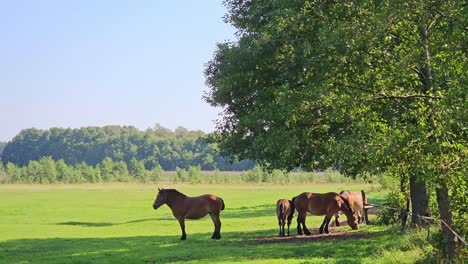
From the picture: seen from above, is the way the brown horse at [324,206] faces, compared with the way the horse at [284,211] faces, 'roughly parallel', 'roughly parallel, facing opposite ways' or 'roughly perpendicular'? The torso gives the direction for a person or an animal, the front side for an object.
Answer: roughly perpendicular

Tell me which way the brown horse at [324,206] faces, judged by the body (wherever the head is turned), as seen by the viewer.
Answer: to the viewer's right

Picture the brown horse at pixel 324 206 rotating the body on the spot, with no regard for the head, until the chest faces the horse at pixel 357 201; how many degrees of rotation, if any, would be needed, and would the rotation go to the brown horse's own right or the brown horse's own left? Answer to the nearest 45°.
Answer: approximately 45° to the brown horse's own left

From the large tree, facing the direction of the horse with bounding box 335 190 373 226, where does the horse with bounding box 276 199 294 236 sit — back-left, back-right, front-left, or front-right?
front-left

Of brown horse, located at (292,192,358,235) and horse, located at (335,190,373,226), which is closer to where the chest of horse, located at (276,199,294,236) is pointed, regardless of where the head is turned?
the horse

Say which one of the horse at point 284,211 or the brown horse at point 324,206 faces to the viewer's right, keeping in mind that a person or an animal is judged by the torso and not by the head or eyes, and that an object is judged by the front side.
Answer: the brown horse

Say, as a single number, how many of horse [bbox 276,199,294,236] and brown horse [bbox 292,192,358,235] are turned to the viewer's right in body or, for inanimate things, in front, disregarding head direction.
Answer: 1

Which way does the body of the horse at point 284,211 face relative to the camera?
away from the camera

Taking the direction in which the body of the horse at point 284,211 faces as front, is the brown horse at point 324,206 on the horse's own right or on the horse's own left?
on the horse's own right
